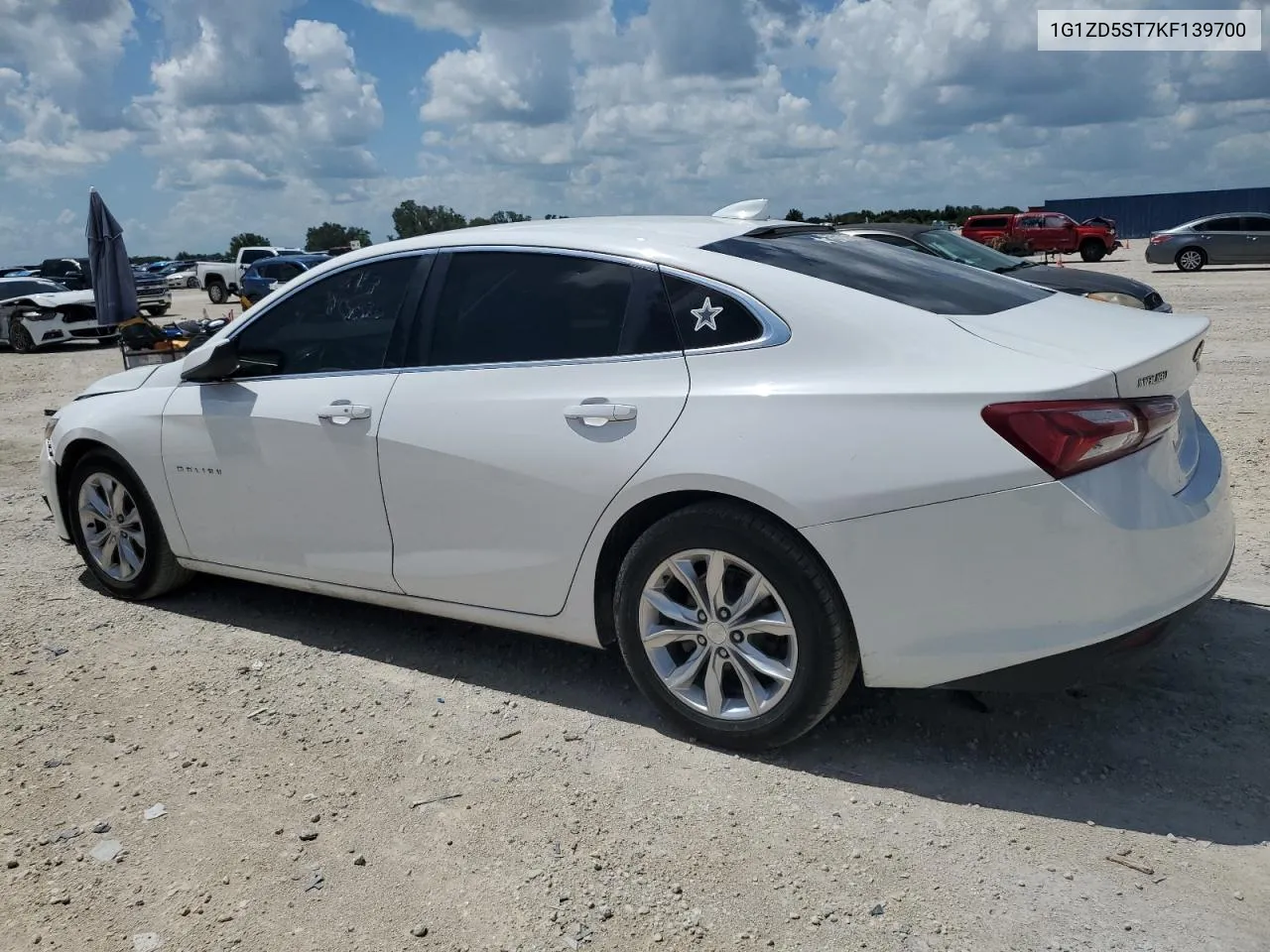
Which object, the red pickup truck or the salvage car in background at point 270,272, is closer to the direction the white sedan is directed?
the salvage car in background

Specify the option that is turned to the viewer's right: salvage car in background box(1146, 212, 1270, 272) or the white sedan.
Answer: the salvage car in background

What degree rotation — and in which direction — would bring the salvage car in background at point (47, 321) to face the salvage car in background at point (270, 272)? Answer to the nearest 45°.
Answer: approximately 90° to its left

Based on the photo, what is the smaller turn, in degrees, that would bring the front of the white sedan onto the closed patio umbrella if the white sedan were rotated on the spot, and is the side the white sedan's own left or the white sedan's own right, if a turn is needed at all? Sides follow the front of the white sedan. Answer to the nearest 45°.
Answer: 0° — it already faces it

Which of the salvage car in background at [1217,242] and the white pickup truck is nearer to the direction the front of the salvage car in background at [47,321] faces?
the salvage car in background

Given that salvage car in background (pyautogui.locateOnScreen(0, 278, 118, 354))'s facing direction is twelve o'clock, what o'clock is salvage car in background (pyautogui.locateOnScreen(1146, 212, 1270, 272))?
salvage car in background (pyautogui.locateOnScreen(1146, 212, 1270, 272)) is roughly at 11 o'clock from salvage car in background (pyautogui.locateOnScreen(0, 278, 118, 354)).

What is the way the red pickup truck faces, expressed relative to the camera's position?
facing to the right of the viewer

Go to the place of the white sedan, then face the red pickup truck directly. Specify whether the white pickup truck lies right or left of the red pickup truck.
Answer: left

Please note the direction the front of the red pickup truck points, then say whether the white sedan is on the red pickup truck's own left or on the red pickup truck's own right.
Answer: on the red pickup truck's own right

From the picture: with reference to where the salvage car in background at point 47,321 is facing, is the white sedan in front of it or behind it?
in front

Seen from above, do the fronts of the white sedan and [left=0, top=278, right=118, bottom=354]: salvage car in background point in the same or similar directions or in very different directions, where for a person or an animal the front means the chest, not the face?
very different directions

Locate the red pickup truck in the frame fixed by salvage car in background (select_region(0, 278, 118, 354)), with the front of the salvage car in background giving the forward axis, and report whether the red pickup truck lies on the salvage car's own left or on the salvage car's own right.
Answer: on the salvage car's own left

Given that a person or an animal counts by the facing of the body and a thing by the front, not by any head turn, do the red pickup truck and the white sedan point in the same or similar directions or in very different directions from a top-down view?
very different directions

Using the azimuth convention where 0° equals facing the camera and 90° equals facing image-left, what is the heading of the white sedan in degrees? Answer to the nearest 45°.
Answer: approximately 135°
